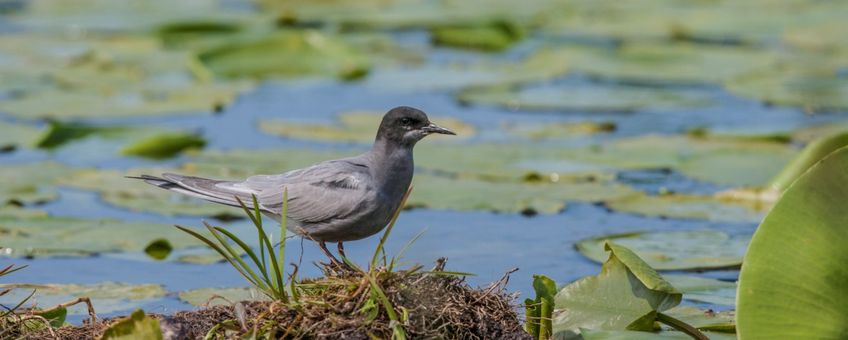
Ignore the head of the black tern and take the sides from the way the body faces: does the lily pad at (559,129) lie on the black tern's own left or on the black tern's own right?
on the black tern's own left

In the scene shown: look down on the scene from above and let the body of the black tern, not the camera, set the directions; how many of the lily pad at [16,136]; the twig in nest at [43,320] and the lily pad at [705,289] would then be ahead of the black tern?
1

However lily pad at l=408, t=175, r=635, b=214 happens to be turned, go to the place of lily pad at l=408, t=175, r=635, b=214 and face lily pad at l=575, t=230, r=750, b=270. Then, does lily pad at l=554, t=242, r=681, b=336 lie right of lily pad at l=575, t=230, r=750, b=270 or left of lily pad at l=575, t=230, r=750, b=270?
right

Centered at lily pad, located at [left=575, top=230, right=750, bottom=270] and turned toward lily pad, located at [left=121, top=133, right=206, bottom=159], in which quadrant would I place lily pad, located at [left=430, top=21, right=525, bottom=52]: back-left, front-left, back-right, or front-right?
front-right

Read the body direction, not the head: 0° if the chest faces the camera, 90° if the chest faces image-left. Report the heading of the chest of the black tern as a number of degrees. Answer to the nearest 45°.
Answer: approximately 270°

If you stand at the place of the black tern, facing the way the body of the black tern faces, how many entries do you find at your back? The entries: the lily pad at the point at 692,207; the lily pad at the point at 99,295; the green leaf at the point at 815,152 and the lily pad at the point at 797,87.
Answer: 1

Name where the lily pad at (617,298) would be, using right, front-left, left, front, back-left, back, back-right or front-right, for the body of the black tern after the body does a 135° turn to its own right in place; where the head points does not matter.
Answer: left

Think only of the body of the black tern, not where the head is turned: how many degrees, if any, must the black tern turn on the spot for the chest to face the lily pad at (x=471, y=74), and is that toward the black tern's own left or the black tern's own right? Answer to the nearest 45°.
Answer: approximately 90° to the black tern's own left

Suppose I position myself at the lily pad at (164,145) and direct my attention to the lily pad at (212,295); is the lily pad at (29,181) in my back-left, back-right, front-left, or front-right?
front-right

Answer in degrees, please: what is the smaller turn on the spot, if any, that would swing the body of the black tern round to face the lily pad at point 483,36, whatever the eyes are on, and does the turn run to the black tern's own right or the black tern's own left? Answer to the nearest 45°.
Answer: approximately 90° to the black tern's own left

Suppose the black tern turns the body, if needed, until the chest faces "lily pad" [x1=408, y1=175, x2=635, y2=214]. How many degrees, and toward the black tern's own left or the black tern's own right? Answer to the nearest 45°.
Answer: approximately 45° to the black tern's own left

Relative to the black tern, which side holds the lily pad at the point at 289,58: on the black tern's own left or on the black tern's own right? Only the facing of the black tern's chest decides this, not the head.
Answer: on the black tern's own left

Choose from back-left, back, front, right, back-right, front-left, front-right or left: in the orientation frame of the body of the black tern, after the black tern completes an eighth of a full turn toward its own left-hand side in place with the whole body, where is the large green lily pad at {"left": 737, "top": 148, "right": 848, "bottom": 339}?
right

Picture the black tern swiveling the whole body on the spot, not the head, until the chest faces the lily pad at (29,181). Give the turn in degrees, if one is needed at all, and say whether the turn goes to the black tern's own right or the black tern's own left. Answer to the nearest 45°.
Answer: approximately 135° to the black tern's own left

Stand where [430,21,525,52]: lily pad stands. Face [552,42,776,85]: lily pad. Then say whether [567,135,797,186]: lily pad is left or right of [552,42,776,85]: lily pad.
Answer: right
